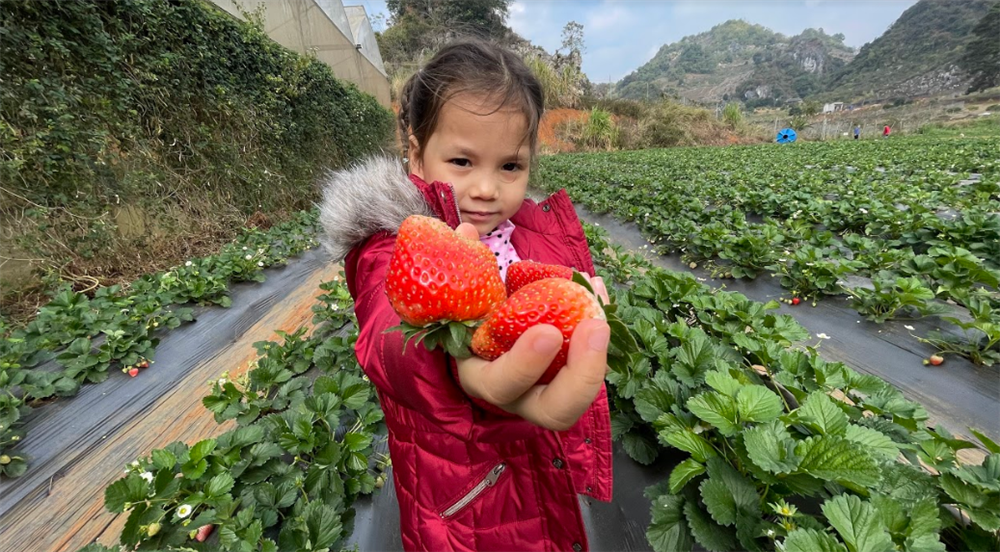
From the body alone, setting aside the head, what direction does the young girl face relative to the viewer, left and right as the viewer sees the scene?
facing the viewer and to the right of the viewer

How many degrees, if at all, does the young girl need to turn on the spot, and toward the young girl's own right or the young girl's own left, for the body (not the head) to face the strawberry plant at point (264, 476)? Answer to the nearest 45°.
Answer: approximately 135° to the young girl's own right

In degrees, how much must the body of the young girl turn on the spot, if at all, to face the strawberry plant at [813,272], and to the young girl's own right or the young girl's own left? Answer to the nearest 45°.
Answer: approximately 90° to the young girl's own left

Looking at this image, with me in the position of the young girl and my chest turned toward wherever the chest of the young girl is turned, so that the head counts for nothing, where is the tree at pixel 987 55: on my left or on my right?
on my left
